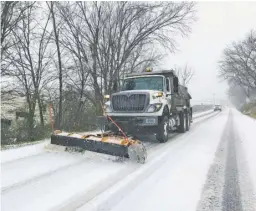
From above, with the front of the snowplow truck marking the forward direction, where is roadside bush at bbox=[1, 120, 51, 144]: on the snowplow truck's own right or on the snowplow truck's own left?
on the snowplow truck's own right

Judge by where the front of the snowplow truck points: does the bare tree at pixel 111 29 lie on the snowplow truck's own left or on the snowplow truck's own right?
on the snowplow truck's own right

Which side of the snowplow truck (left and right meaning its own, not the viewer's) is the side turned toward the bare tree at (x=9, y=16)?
right

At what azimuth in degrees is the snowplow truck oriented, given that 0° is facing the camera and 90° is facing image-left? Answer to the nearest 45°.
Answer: approximately 45°
